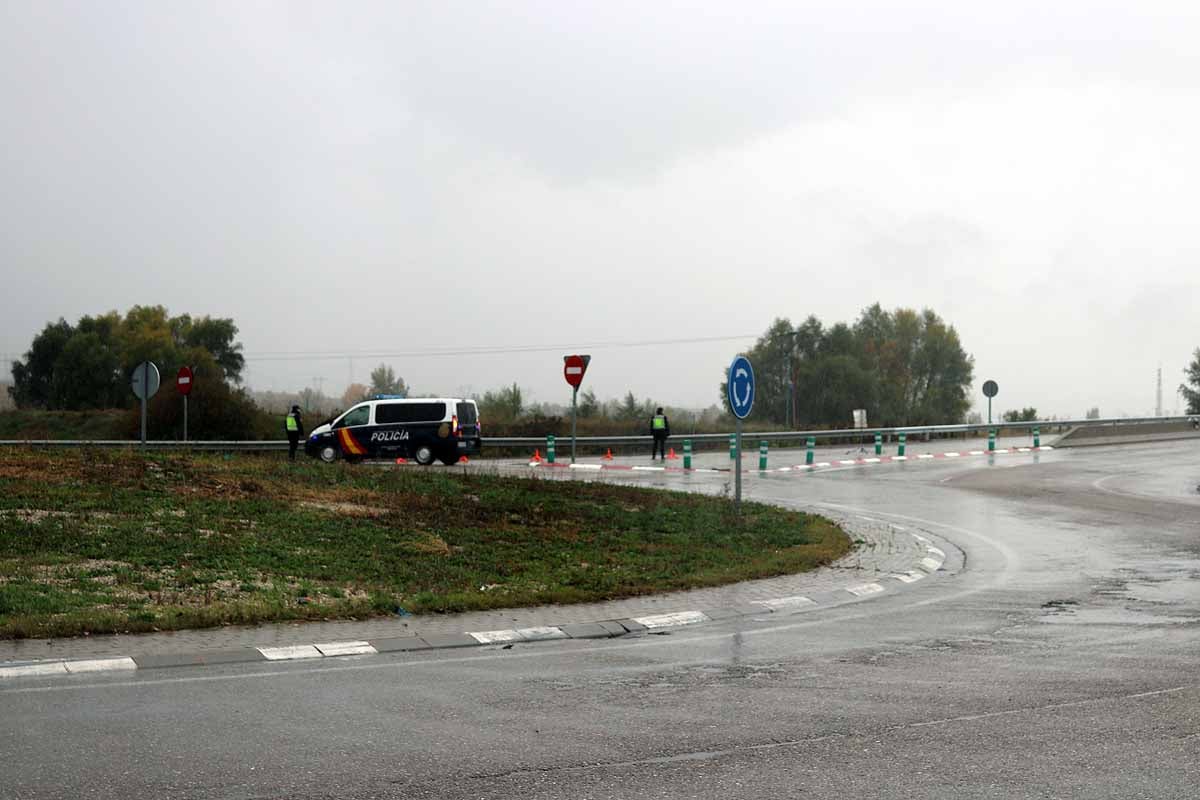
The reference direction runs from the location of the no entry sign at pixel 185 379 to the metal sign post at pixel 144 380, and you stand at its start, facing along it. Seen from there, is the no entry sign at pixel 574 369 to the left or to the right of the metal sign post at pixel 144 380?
left

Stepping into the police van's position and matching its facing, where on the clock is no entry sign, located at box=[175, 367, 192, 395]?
The no entry sign is roughly at 12 o'clock from the police van.

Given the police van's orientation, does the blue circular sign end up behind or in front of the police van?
behind

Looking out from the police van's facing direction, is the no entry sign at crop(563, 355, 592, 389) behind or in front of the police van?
behind

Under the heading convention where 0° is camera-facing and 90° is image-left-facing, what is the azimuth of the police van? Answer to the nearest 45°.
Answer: approximately 135°

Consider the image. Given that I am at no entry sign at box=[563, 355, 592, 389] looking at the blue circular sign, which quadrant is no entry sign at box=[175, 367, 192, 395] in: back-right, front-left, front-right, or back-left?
back-right

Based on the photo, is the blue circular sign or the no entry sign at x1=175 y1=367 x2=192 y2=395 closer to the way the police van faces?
the no entry sign

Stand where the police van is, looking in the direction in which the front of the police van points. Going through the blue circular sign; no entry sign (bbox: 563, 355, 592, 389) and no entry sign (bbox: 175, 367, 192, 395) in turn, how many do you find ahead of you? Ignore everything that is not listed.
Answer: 1
